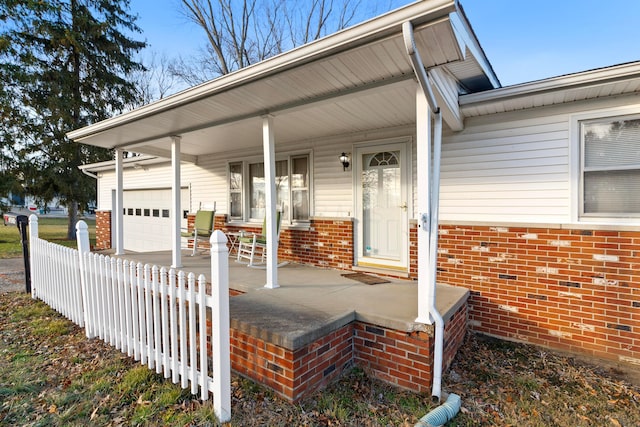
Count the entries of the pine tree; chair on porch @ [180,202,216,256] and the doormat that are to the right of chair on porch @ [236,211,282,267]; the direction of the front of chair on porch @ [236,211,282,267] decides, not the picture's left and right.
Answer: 2

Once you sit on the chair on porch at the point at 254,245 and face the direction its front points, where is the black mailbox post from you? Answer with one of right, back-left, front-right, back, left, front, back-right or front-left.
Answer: front-right

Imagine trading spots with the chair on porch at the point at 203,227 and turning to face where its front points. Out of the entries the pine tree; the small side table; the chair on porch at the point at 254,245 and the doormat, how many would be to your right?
1

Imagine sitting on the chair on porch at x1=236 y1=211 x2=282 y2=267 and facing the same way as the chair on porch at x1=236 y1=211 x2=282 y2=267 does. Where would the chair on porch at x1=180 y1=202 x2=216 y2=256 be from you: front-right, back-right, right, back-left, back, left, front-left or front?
right

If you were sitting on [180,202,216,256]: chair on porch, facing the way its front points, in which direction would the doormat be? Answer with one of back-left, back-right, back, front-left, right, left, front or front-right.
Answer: left

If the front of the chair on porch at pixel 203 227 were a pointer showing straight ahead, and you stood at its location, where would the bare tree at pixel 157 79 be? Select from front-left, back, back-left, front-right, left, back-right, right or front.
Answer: back-right

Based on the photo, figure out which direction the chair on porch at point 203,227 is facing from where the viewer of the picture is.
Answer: facing the viewer and to the left of the viewer

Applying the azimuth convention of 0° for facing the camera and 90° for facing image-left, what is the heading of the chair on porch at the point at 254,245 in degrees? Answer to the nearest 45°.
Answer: approximately 45°

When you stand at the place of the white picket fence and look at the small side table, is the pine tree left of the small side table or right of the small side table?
left

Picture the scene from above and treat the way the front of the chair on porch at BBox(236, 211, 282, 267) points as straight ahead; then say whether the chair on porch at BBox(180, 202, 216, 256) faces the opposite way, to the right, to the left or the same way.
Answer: the same way

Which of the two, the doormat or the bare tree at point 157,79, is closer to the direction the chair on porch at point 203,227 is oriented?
the doormat

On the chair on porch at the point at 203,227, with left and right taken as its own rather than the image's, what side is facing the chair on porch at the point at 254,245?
left

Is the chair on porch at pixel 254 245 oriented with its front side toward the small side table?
no

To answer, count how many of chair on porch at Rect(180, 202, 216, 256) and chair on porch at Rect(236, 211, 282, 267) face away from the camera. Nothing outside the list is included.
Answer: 0
